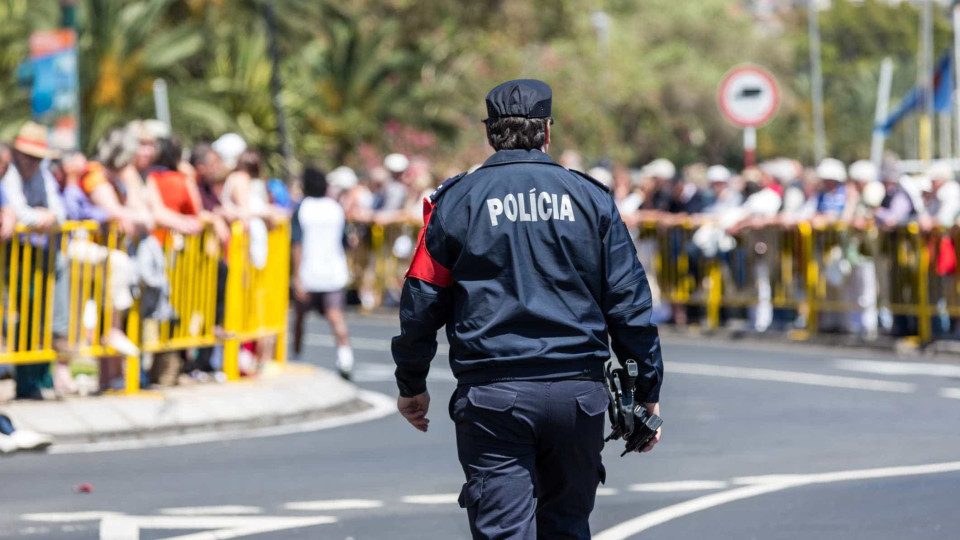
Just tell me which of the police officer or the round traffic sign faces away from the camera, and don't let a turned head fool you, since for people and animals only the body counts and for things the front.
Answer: the police officer

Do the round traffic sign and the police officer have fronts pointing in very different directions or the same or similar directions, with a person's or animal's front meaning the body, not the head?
very different directions

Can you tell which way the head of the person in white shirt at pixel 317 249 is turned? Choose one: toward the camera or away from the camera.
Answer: away from the camera

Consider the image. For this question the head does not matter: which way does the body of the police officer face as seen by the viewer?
away from the camera

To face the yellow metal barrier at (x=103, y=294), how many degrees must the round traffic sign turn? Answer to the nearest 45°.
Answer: approximately 45° to its right

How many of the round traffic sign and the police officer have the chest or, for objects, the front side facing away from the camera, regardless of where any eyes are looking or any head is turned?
1

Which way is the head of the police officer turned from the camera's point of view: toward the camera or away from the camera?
away from the camera

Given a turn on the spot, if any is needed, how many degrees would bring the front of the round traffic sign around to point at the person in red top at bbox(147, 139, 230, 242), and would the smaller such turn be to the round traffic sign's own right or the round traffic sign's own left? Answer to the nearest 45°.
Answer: approximately 45° to the round traffic sign's own right
